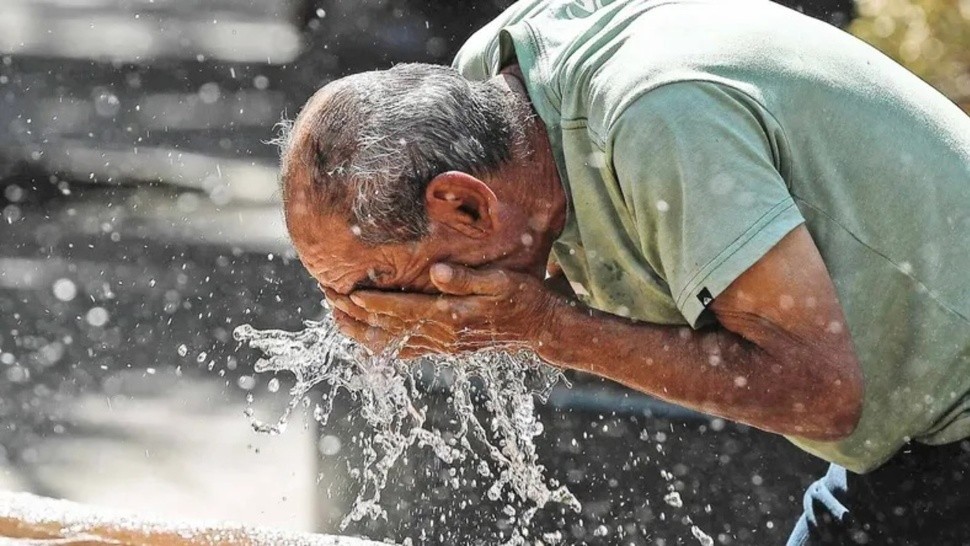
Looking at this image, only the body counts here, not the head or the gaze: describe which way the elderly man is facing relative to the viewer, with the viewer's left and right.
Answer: facing to the left of the viewer
